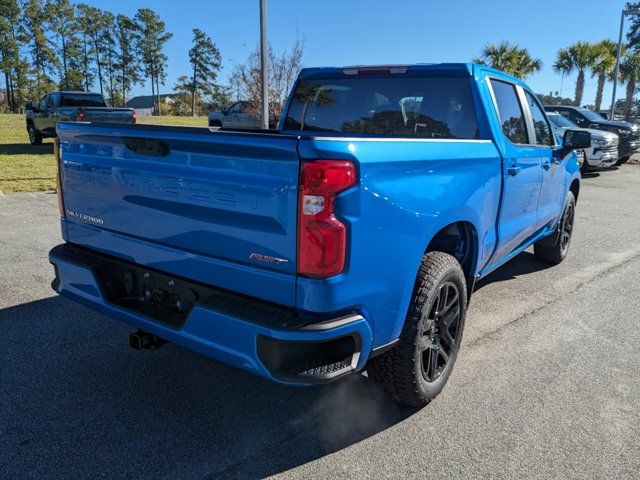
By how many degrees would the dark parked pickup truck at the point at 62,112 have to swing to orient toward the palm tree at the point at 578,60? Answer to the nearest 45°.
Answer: approximately 135° to its right

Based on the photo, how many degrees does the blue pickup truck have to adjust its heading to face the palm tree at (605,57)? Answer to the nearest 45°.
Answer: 0° — it already faces it

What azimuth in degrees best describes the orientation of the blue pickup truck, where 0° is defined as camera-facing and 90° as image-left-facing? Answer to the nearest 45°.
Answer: approximately 225°

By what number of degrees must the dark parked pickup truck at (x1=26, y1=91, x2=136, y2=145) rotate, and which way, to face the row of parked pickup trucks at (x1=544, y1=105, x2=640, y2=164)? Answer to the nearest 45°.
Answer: approximately 180°

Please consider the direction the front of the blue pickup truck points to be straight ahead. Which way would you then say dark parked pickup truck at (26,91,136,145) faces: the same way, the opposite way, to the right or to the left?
to the left

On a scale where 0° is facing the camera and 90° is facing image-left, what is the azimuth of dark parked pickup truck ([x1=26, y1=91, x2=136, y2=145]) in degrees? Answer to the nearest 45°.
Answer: approximately 135°

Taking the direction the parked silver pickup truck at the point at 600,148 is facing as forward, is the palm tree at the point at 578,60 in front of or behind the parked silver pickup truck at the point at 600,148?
behind

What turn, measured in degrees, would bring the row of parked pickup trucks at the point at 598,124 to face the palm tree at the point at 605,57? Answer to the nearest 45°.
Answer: approximately 135° to its left

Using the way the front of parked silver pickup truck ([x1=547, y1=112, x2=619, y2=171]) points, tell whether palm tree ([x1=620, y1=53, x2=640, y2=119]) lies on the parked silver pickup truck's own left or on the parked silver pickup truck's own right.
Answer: on the parked silver pickup truck's own left

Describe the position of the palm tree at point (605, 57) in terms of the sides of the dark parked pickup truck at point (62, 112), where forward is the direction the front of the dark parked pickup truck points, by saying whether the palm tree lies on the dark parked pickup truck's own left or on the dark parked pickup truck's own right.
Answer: on the dark parked pickup truck's own right

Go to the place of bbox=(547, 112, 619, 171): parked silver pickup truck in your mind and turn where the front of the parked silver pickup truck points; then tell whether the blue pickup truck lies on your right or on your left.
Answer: on your right

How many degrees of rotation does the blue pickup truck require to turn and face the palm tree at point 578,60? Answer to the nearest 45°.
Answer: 0° — it already faces it

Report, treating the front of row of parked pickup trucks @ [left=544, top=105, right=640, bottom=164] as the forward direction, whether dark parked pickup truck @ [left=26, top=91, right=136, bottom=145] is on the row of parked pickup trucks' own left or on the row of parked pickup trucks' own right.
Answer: on the row of parked pickup trucks' own right

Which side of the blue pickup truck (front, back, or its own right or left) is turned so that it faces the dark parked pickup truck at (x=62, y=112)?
left
